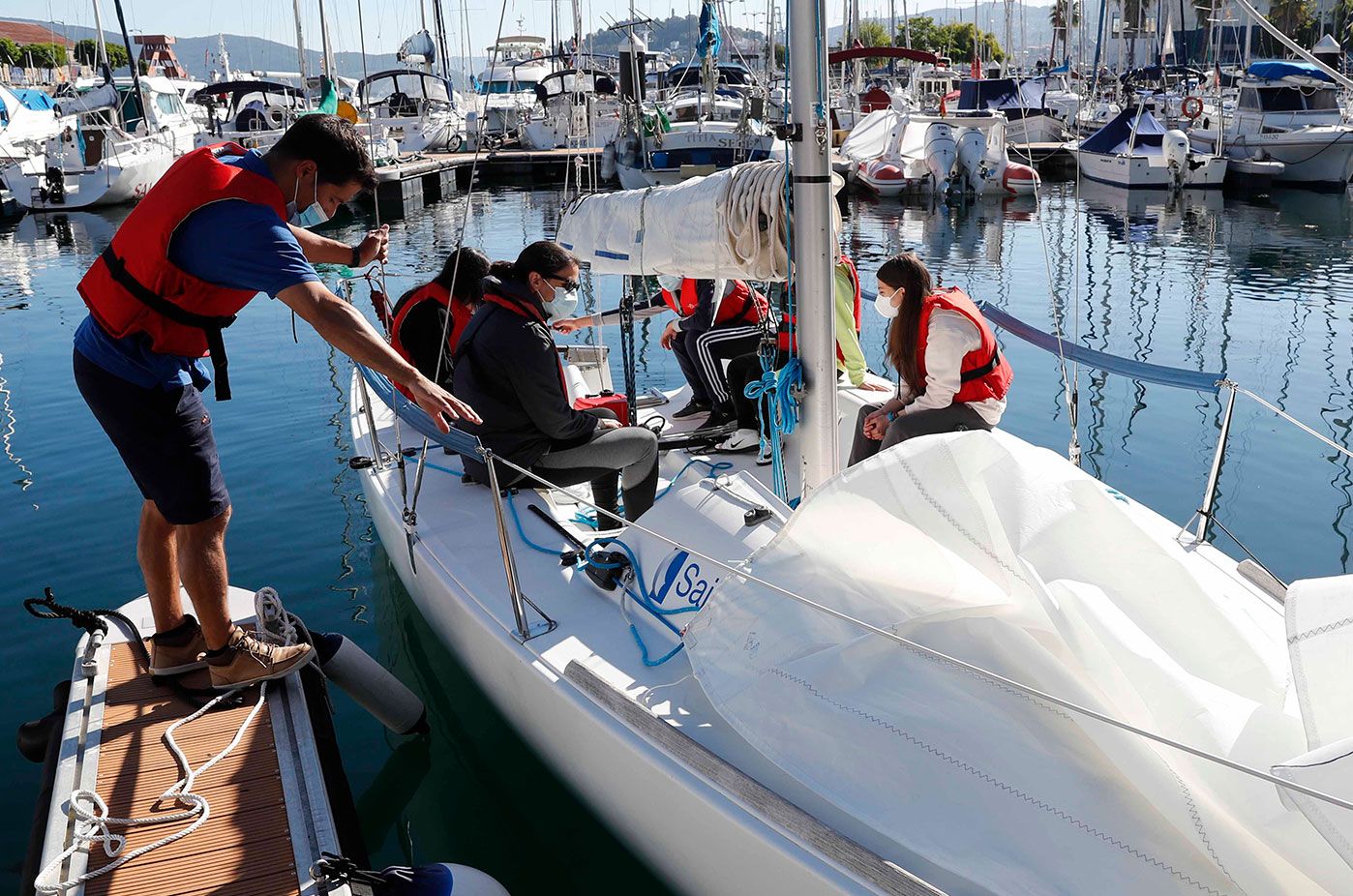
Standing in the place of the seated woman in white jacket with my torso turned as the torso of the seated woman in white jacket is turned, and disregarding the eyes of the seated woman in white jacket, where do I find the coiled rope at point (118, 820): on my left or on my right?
on my left

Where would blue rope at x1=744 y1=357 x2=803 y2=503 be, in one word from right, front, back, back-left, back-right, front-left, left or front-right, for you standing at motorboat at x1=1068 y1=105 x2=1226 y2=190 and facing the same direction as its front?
back-left

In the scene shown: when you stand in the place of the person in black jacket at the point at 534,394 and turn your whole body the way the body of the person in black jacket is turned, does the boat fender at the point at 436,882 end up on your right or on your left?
on your right

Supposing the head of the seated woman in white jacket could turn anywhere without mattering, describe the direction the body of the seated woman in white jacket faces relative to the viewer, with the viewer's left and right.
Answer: facing to the left of the viewer

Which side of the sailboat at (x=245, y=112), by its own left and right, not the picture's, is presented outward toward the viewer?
back

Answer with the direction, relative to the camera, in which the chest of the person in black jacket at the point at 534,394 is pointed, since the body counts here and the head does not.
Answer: to the viewer's right

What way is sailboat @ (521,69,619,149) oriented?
away from the camera

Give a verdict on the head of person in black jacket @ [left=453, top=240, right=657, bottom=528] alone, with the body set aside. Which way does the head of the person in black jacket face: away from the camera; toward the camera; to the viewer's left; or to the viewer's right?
to the viewer's right

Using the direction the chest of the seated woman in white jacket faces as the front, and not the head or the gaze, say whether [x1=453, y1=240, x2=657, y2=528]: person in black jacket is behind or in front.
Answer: in front

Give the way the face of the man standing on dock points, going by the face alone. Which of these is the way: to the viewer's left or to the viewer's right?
to the viewer's right

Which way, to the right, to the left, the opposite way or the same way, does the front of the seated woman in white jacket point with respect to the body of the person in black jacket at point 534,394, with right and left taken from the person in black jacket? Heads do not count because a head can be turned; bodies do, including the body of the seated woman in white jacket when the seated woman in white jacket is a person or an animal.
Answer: the opposite way

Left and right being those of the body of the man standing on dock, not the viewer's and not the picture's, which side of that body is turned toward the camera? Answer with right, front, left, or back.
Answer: right
